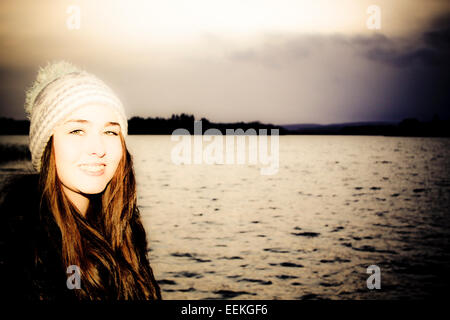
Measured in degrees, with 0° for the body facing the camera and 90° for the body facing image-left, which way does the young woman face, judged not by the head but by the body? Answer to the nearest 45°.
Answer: approximately 315°
